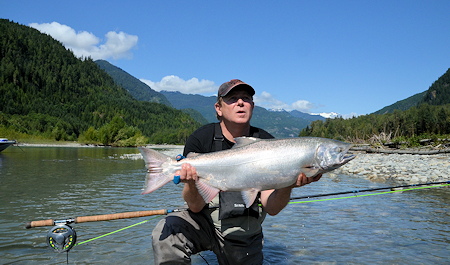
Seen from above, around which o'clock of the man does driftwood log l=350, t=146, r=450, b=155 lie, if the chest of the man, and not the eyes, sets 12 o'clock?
The driftwood log is roughly at 7 o'clock from the man.

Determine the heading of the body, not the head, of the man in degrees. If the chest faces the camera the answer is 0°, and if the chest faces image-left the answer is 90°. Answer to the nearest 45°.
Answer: approximately 0°
